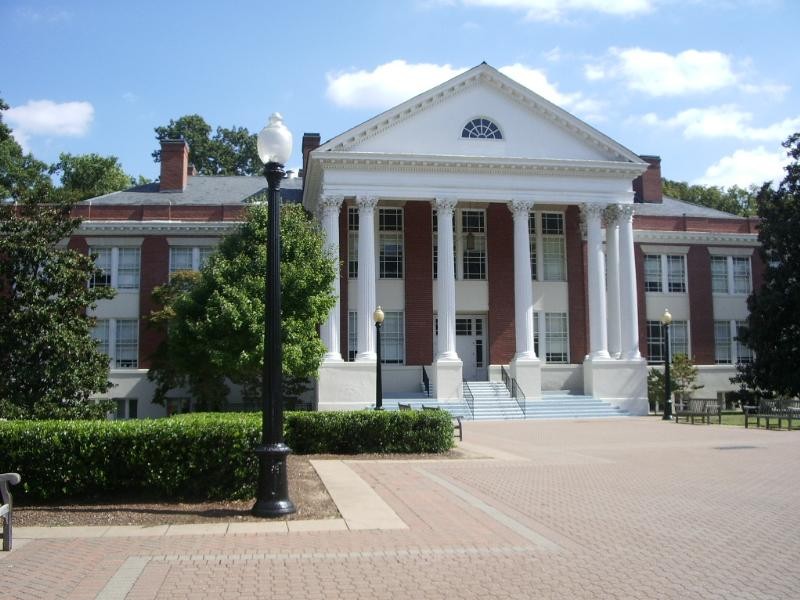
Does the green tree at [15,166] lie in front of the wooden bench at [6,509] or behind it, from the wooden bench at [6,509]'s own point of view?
behind

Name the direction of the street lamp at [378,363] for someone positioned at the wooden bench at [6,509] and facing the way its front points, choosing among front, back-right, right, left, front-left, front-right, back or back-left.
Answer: left

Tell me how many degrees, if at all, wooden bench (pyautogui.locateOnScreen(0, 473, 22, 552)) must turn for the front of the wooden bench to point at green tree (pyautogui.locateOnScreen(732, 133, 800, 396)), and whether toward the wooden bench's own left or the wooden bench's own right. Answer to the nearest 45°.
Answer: approximately 90° to the wooden bench's own left

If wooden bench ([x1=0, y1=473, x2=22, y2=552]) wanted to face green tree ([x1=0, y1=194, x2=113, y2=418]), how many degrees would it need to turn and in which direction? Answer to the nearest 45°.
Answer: approximately 135° to its left

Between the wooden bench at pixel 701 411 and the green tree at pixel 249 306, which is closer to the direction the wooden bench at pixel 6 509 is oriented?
the wooden bench

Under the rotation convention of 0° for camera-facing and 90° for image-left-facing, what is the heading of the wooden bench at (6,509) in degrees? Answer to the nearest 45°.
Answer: approximately 315°

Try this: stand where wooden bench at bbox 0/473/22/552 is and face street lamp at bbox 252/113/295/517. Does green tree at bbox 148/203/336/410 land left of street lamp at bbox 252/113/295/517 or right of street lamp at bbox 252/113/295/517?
left

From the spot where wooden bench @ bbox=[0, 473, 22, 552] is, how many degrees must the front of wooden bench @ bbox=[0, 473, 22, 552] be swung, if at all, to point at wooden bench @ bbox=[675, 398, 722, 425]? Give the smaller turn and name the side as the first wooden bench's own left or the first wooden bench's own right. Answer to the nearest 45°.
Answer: approximately 90° to the first wooden bench's own left
